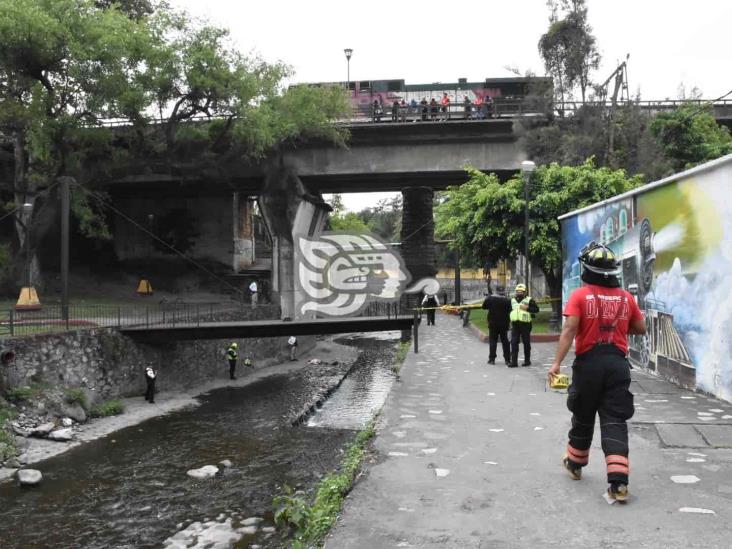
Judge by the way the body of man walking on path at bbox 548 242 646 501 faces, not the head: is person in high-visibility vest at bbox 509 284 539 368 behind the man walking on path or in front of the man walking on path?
in front

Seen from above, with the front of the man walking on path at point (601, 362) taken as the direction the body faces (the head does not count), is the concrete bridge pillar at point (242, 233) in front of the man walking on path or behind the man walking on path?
in front

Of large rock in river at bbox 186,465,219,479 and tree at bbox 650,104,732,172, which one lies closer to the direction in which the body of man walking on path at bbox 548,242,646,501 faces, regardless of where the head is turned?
the tree

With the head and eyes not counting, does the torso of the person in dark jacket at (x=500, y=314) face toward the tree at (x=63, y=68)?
no

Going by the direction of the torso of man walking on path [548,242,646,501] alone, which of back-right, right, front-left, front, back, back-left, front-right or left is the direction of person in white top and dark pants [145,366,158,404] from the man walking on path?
front-left

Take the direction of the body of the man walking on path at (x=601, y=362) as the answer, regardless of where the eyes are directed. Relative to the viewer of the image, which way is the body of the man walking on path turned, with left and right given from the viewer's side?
facing away from the viewer

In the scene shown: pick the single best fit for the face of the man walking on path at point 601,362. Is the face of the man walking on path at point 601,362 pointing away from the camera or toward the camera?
away from the camera

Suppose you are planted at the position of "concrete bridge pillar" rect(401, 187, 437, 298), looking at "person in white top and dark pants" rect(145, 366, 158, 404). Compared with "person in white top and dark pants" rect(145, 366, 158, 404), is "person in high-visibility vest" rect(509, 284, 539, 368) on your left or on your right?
left

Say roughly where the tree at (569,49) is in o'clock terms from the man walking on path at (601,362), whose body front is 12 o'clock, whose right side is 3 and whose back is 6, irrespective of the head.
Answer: The tree is roughly at 12 o'clock from the man walking on path.

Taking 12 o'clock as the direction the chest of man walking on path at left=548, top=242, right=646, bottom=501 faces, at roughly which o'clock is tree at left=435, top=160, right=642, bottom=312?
The tree is roughly at 12 o'clock from the man walking on path.

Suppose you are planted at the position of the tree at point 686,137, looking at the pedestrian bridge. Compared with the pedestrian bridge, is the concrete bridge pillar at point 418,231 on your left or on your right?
right
